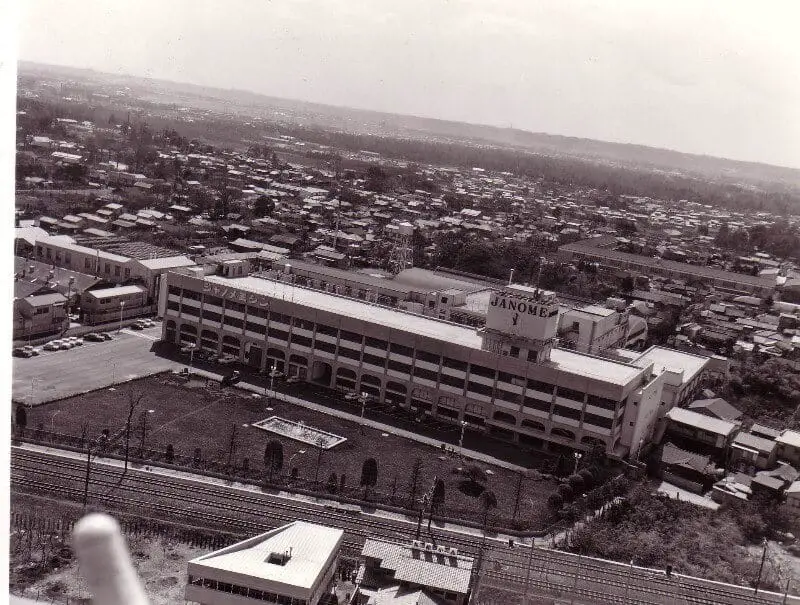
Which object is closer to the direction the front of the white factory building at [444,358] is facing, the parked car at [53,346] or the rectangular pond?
the rectangular pond

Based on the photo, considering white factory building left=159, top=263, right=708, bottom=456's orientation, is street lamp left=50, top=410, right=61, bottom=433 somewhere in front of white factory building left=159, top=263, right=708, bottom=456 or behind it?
in front

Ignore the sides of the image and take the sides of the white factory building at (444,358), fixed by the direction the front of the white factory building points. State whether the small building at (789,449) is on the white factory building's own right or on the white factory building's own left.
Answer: on the white factory building's own left

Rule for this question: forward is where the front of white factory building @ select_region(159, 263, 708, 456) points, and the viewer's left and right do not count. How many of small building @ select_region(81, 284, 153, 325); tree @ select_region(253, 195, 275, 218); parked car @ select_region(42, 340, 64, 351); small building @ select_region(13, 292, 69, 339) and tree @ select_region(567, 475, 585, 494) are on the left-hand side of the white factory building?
1

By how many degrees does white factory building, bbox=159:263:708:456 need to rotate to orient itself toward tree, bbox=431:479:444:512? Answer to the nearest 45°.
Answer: approximately 45° to its left

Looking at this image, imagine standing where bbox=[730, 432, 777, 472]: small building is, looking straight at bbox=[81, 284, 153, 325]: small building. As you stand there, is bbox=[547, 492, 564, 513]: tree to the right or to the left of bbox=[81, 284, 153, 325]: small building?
left

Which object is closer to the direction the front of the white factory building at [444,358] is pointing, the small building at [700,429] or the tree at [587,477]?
the tree

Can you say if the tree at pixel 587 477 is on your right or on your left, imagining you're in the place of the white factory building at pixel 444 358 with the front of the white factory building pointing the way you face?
on your left

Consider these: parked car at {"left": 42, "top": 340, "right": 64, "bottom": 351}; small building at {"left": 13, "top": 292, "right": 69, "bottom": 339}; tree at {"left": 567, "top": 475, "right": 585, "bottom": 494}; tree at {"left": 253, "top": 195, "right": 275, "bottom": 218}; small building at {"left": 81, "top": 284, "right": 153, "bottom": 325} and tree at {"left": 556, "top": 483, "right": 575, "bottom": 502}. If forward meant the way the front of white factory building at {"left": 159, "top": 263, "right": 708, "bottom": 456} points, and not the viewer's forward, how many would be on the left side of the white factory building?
2

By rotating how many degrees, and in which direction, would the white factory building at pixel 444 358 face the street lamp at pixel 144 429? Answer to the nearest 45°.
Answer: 0° — it already faces it

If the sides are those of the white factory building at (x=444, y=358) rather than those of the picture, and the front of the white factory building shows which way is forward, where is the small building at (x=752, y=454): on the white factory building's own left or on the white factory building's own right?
on the white factory building's own left

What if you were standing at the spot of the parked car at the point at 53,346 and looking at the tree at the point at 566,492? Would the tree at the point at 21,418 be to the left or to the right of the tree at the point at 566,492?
right

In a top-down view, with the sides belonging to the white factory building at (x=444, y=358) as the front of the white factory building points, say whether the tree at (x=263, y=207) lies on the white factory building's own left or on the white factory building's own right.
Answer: on the white factory building's own right

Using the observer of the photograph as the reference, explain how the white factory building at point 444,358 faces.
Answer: facing the viewer and to the left of the viewer

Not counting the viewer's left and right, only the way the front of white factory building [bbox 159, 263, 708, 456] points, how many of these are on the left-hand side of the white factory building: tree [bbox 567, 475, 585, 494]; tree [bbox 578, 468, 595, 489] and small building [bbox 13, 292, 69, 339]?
2
